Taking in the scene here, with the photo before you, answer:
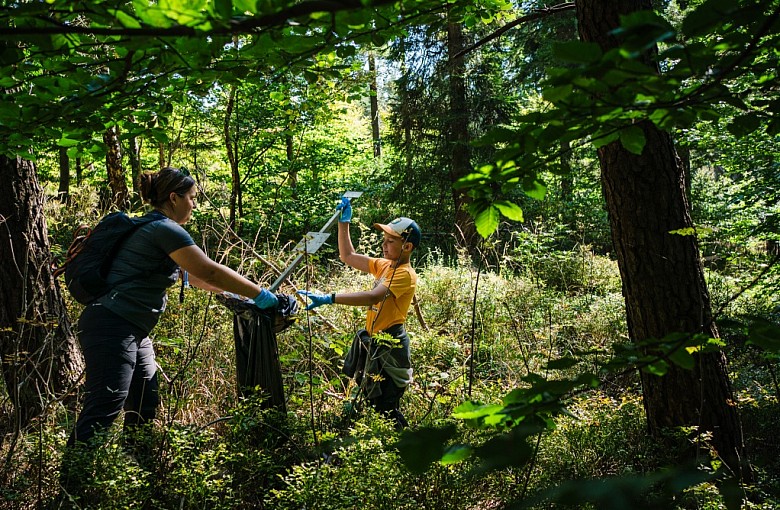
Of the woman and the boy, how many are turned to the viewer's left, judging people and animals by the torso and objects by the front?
1

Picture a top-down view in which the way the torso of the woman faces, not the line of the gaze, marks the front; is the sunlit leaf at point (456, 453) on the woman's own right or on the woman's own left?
on the woman's own right

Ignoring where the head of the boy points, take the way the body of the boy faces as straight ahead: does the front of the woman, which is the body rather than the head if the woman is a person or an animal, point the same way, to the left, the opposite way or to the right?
the opposite way

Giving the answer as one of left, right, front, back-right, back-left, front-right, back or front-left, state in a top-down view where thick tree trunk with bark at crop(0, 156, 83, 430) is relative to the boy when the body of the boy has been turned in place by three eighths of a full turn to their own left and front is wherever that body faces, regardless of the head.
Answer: back-right

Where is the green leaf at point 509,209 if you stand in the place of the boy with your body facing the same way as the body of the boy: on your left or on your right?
on your left

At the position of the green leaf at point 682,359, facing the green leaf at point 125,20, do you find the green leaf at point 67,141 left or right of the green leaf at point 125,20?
right

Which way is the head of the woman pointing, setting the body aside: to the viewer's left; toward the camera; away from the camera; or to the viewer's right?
to the viewer's right

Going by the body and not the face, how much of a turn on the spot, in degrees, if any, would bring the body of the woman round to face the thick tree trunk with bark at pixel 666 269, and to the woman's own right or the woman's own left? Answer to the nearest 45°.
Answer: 0° — they already face it

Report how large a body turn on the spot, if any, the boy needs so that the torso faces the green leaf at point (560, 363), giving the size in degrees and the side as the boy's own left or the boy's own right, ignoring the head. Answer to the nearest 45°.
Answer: approximately 90° to the boy's own left

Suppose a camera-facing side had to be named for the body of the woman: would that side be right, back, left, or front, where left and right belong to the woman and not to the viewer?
right

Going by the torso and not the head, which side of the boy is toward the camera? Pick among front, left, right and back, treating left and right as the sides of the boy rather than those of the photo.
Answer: left
